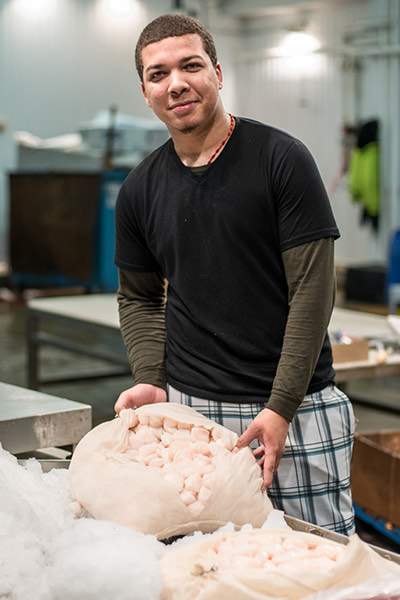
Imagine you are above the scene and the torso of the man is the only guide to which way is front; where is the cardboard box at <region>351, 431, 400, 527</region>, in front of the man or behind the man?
behind

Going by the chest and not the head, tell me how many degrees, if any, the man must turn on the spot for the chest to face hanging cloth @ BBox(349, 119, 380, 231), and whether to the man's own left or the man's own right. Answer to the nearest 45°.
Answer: approximately 135° to the man's own right

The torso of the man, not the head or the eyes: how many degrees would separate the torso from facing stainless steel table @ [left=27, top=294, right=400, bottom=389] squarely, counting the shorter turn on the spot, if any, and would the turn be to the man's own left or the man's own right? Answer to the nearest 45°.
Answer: approximately 135° to the man's own right

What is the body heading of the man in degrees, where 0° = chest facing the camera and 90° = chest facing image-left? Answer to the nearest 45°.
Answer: approximately 45°

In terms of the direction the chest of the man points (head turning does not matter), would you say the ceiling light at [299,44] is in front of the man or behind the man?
behind

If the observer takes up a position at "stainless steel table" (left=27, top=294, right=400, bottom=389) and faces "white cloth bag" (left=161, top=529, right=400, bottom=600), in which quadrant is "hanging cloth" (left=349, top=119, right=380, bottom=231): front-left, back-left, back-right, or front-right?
back-left

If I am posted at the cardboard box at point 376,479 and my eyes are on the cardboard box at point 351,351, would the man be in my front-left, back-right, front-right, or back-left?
back-left

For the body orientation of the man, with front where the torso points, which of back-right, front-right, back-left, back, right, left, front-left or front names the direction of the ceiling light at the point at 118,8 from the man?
back-right

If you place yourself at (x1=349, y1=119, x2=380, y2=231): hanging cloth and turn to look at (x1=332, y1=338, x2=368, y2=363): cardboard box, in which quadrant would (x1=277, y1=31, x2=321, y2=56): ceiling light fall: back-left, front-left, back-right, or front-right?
back-right

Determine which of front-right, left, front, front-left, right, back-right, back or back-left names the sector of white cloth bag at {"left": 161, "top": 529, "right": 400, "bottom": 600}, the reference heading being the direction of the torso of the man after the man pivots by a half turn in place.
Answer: back-right
